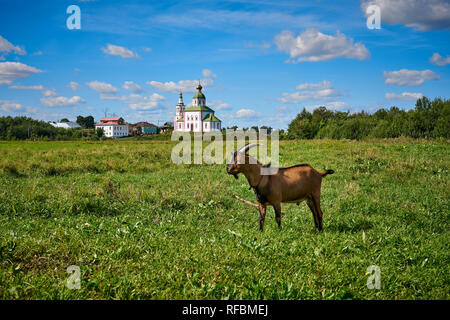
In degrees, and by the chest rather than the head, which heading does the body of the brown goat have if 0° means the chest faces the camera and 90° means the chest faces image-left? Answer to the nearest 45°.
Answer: approximately 90°
